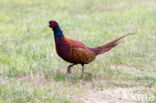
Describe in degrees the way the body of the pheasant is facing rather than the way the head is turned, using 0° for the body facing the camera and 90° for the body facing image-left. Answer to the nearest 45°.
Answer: approximately 90°
